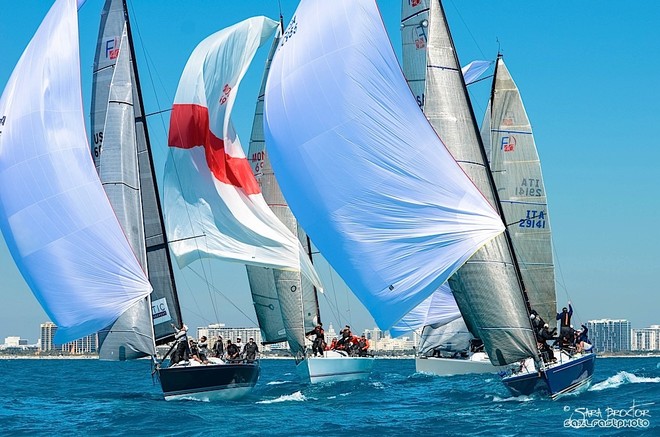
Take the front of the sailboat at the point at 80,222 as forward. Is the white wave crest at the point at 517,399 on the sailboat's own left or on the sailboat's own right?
on the sailboat's own left

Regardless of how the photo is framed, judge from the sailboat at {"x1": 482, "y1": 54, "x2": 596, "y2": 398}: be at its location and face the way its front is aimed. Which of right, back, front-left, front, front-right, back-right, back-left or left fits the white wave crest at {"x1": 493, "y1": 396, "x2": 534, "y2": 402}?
front-left

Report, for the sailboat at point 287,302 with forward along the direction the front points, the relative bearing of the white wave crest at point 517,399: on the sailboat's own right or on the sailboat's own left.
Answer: on the sailboat's own left

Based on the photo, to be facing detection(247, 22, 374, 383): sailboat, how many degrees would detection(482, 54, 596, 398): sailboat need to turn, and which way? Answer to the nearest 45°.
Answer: approximately 45° to its right

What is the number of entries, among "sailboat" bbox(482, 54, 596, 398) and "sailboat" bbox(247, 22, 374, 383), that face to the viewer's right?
0

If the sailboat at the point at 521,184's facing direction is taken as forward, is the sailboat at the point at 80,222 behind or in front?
in front

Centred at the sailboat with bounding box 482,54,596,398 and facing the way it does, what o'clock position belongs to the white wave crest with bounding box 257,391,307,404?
The white wave crest is roughly at 12 o'clock from the sailboat.

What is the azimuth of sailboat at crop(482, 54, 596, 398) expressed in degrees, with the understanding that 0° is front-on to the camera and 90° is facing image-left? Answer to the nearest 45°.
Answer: approximately 45°

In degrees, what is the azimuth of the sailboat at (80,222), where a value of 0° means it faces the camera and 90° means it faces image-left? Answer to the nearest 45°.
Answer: approximately 45°
